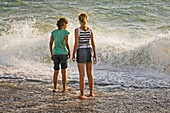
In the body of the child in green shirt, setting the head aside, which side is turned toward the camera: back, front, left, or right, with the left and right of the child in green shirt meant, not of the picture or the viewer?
back
